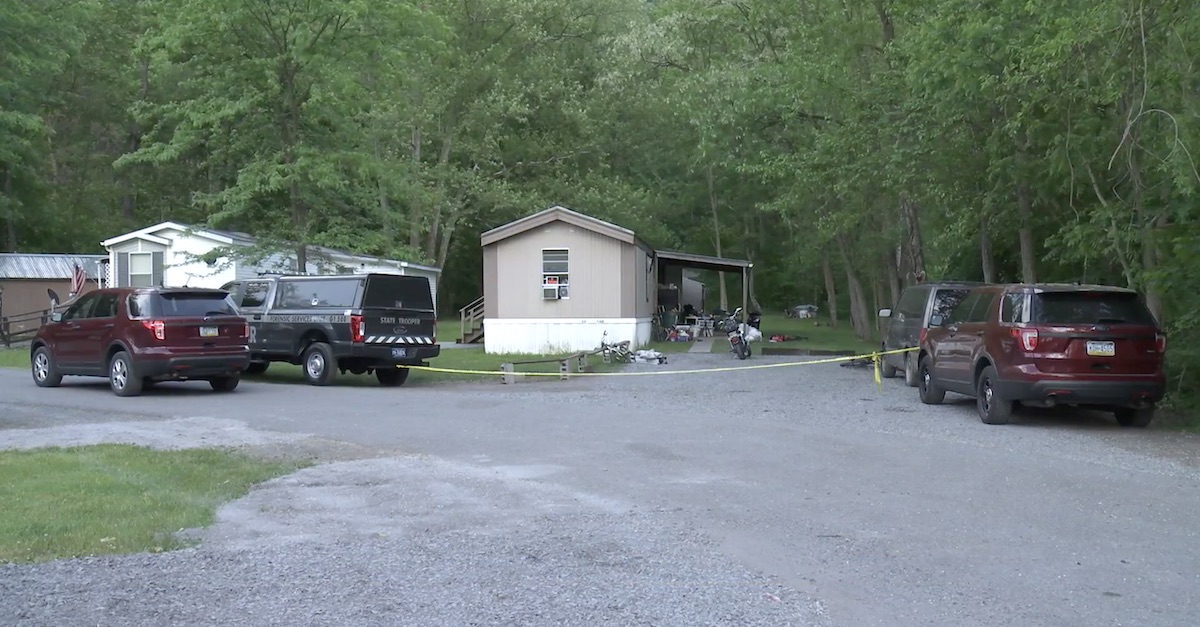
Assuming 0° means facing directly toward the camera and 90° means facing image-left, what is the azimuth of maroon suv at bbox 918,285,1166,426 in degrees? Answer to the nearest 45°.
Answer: approximately 135°

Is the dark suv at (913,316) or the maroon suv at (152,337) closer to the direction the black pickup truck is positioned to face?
the maroon suv

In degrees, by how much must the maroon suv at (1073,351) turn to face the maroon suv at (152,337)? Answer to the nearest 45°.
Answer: approximately 45° to its left

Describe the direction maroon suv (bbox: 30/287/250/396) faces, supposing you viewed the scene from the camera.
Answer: facing away from the viewer and to the left of the viewer

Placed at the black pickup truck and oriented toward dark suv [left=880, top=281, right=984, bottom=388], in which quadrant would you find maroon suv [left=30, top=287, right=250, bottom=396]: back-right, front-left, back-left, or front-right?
back-right

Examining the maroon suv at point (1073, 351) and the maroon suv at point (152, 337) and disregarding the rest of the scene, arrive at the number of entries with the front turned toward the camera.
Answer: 0

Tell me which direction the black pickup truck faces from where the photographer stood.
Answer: facing away from the viewer and to the left of the viewer
